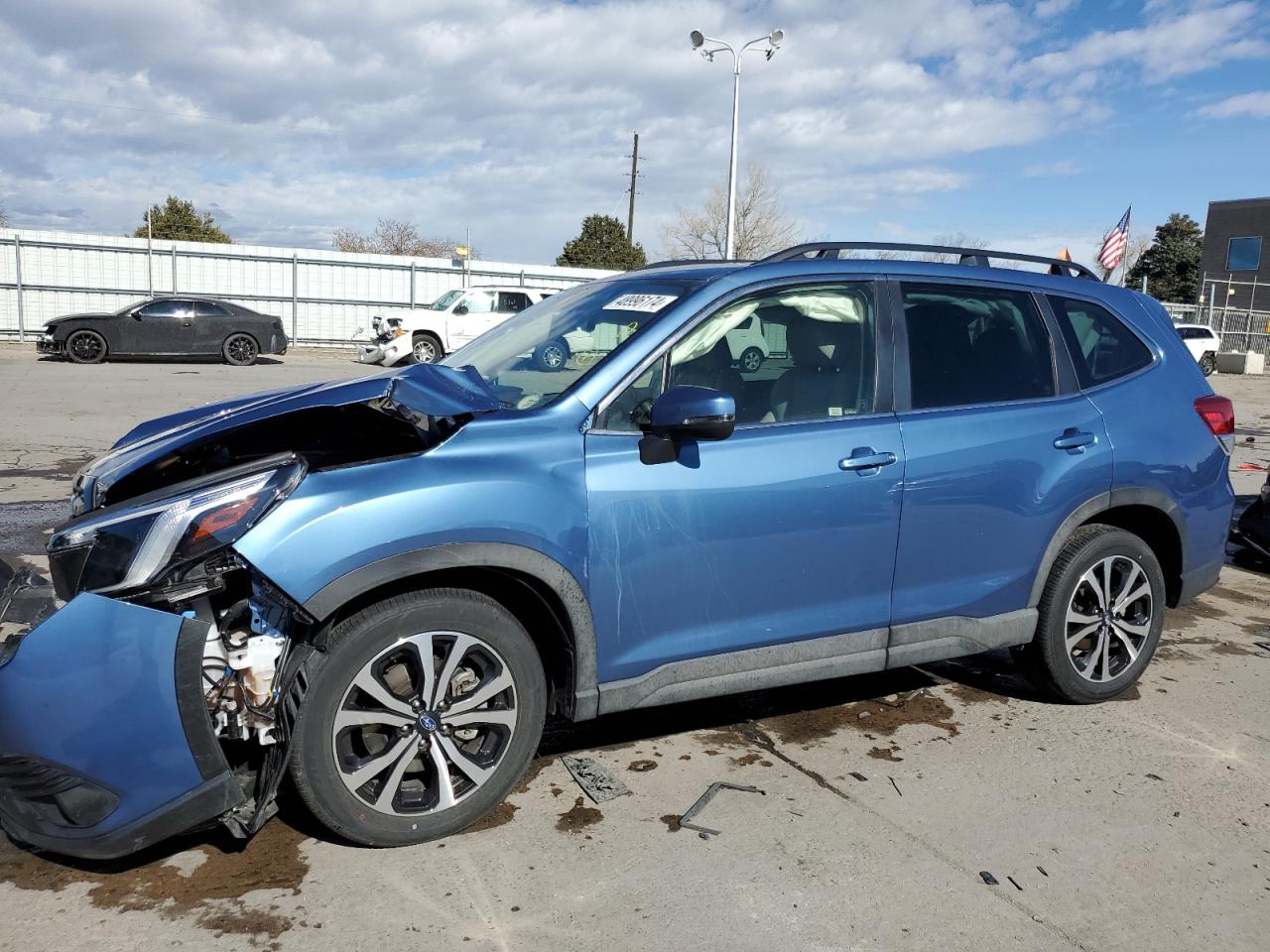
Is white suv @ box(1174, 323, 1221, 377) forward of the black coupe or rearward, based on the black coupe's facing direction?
rearward

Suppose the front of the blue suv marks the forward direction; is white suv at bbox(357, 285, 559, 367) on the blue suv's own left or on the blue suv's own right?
on the blue suv's own right

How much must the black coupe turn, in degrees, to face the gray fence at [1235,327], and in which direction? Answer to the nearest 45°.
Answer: approximately 180°

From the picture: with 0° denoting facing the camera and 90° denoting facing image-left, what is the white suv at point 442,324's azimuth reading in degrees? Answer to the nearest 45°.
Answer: approximately 45°

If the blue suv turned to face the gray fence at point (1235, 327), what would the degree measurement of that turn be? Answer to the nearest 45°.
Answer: approximately 180°

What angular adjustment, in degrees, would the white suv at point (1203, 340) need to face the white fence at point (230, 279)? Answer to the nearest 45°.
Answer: approximately 45° to its left

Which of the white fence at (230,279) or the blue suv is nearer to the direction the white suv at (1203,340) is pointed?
the white fence

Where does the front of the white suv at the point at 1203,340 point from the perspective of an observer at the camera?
facing to the left of the viewer

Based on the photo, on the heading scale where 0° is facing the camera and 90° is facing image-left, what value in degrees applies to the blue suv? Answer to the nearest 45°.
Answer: approximately 45°

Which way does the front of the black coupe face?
to the viewer's left

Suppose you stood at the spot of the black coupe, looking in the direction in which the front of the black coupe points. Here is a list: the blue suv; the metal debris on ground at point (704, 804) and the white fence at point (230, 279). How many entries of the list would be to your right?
1
